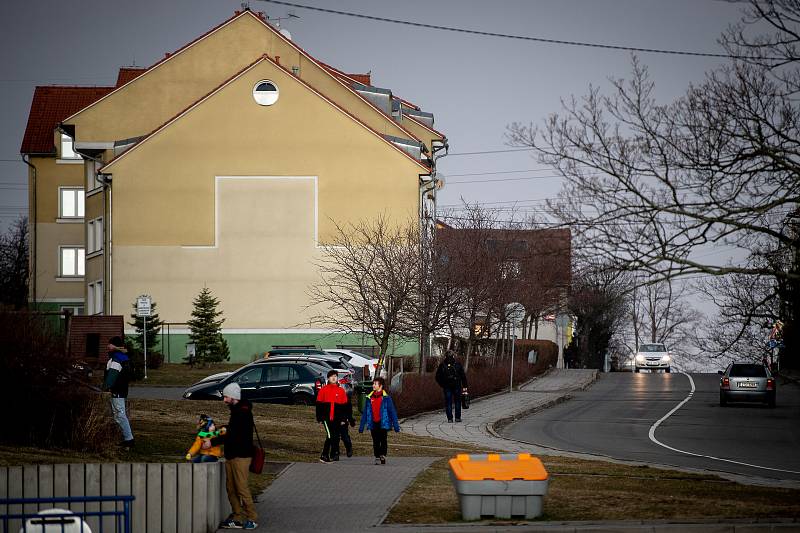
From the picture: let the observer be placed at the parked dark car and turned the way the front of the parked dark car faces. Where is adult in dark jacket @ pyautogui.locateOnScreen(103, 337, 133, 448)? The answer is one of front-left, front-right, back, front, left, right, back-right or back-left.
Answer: left

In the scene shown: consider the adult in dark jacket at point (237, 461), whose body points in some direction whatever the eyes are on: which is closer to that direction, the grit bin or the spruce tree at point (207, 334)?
the spruce tree

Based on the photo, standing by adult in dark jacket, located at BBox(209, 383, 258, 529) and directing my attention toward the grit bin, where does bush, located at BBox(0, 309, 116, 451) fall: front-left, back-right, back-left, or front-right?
back-left

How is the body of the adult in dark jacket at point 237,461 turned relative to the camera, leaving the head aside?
to the viewer's left

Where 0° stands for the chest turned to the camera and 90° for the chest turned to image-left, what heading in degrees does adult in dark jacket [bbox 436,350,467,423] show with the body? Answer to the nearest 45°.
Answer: approximately 0°

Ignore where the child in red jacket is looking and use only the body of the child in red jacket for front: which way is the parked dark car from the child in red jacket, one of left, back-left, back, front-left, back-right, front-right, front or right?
back

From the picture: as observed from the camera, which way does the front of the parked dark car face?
facing to the left of the viewer

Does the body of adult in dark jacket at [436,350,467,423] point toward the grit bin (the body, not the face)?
yes

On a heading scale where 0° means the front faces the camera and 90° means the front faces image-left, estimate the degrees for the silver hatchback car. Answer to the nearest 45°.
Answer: approximately 180°

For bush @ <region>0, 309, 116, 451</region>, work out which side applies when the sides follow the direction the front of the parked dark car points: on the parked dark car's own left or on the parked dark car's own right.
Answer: on the parked dark car's own left

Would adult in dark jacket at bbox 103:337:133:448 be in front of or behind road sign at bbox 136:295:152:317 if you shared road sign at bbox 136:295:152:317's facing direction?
in front

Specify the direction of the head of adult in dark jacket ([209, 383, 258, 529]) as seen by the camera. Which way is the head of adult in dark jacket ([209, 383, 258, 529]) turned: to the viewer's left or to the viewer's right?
to the viewer's left

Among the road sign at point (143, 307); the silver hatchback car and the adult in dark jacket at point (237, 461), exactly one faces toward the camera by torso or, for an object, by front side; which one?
the road sign

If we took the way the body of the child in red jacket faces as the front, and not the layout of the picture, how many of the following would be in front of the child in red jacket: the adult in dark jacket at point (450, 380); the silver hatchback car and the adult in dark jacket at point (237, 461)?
1
